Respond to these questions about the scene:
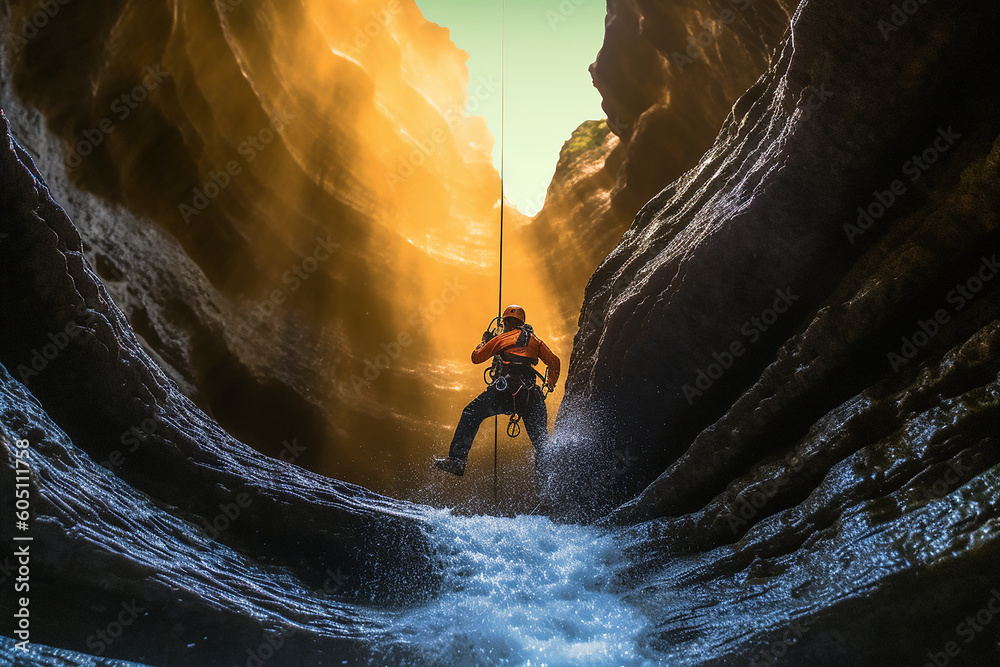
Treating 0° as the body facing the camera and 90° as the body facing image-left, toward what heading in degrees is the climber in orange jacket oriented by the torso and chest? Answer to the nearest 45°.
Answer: approximately 135°

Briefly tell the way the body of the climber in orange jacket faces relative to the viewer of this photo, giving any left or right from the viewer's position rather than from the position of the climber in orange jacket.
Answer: facing away from the viewer and to the left of the viewer
